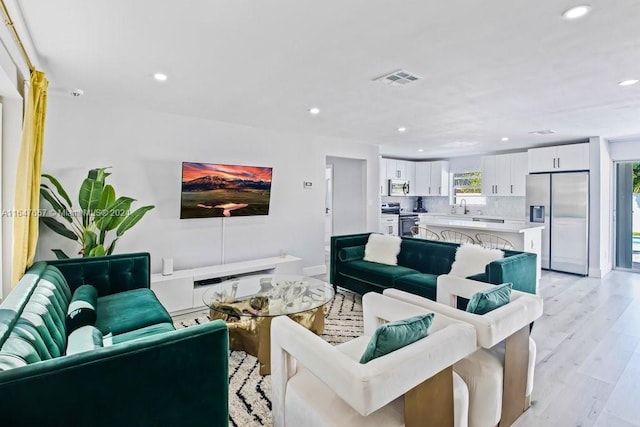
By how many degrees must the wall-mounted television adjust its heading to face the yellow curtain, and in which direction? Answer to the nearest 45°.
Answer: approximately 90° to its right

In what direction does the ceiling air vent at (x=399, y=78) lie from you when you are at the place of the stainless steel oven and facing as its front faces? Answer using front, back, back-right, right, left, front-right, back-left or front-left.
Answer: front-right

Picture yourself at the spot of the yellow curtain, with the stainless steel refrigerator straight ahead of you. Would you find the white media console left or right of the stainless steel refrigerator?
left

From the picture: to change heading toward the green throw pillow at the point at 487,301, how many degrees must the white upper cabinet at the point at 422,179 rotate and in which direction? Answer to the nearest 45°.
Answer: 0° — it already faces it

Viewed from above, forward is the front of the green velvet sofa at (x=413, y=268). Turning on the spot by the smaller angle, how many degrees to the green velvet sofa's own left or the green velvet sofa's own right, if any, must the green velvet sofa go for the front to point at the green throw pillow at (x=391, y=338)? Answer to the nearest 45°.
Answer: approximately 45° to the green velvet sofa's own left

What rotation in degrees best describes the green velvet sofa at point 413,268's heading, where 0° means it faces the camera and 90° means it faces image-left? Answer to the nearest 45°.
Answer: approximately 45°

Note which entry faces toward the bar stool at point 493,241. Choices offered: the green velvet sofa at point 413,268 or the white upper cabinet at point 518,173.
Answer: the white upper cabinet

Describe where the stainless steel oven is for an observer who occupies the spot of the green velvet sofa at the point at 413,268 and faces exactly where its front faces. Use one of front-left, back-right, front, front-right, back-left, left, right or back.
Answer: back-right

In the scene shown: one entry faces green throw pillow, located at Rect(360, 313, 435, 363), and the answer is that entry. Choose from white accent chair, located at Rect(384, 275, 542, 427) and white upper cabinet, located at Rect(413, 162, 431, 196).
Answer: the white upper cabinet

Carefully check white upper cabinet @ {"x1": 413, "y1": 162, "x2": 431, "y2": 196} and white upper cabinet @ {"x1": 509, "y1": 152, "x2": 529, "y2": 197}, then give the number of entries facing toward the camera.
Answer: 2

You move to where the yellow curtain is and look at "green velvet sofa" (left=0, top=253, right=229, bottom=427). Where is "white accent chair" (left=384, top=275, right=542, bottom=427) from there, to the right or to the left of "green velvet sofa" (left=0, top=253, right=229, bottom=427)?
left

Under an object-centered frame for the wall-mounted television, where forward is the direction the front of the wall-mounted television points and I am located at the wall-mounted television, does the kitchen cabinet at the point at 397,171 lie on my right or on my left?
on my left

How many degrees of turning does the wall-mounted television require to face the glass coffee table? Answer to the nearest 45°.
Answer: approximately 45° to its right
